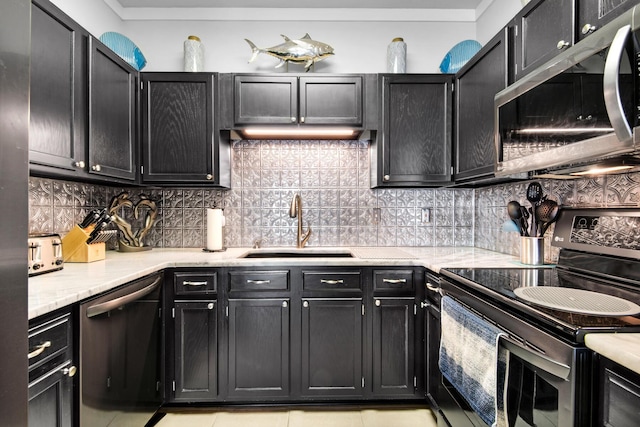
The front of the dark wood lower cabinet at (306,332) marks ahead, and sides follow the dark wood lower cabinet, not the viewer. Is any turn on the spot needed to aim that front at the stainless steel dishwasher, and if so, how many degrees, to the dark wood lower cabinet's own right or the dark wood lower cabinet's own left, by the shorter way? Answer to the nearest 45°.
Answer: approximately 45° to the dark wood lower cabinet's own right

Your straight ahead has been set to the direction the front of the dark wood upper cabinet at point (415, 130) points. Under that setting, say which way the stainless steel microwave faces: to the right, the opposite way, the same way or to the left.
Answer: to the right

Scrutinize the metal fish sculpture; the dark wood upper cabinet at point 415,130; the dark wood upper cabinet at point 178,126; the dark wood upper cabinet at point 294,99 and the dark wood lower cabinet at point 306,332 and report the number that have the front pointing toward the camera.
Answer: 4

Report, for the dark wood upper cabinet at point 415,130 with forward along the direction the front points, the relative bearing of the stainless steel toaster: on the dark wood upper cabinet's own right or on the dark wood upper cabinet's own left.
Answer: on the dark wood upper cabinet's own right

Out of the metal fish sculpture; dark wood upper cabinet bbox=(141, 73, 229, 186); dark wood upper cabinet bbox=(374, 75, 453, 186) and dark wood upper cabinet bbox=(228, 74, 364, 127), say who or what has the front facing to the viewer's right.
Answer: the metal fish sculpture

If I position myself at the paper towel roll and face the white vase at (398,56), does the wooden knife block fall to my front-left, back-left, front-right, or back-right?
back-right

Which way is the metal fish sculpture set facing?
to the viewer's right

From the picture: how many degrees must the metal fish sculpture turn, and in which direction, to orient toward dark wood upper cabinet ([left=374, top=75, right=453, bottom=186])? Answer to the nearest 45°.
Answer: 0° — it already faces it

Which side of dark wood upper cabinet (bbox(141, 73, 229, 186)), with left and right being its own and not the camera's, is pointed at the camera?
front

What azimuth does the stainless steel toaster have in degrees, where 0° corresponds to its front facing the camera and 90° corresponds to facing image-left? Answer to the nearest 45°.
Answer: approximately 315°

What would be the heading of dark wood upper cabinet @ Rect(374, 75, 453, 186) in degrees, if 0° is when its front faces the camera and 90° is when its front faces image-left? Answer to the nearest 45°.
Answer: approximately 0°

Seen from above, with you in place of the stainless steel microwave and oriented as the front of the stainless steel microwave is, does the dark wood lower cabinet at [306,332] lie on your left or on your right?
on your right
